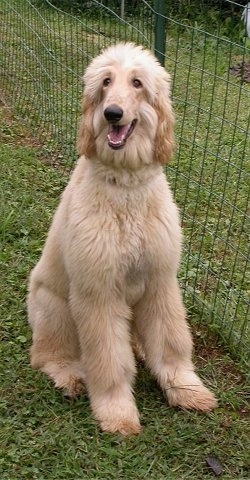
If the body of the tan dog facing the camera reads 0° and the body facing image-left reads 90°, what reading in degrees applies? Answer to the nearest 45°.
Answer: approximately 315°
